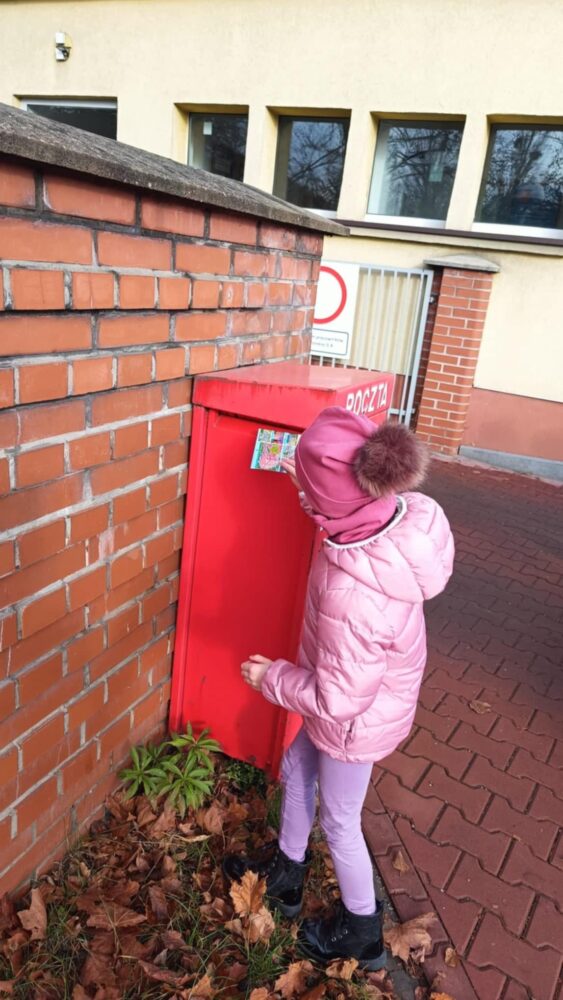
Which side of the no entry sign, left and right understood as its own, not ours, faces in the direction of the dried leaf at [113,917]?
front

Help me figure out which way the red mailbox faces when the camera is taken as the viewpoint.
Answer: facing the viewer and to the right of the viewer

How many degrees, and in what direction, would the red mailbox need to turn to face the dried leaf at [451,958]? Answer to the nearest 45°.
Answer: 0° — it already faces it

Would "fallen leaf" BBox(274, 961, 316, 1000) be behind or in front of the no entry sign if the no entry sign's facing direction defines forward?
in front

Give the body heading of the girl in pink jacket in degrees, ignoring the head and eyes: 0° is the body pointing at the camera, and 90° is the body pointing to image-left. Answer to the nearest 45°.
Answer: approximately 90°

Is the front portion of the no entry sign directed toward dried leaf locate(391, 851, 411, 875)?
yes

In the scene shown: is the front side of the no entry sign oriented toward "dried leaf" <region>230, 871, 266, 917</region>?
yes

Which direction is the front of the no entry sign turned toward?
toward the camera

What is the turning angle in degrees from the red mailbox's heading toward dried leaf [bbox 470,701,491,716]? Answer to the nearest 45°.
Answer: approximately 90° to its left

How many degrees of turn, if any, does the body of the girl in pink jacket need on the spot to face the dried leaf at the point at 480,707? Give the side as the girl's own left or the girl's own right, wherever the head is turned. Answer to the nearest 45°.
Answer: approximately 135° to the girl's own right

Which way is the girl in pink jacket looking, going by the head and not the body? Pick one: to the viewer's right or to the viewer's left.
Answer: to the viewer's left
